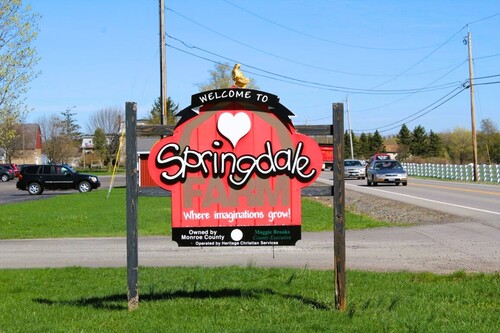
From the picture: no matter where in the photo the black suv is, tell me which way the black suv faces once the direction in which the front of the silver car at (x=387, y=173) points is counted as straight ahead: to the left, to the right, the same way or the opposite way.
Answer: to the left

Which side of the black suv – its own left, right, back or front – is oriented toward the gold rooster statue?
right

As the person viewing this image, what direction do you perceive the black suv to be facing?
facing to the right of the viewer

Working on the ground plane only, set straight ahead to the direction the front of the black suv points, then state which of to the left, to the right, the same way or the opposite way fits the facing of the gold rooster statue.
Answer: the opposite way

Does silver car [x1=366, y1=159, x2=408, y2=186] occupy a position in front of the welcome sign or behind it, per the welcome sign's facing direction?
behind

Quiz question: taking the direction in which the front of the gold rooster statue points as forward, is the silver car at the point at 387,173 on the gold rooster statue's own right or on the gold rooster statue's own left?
on the gold rooster statue's own right

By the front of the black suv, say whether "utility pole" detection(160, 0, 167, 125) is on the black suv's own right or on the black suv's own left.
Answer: on the black suv's own right

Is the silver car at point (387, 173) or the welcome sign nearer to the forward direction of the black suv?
the silver car

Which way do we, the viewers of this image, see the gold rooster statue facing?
facing to the left of the viewer
